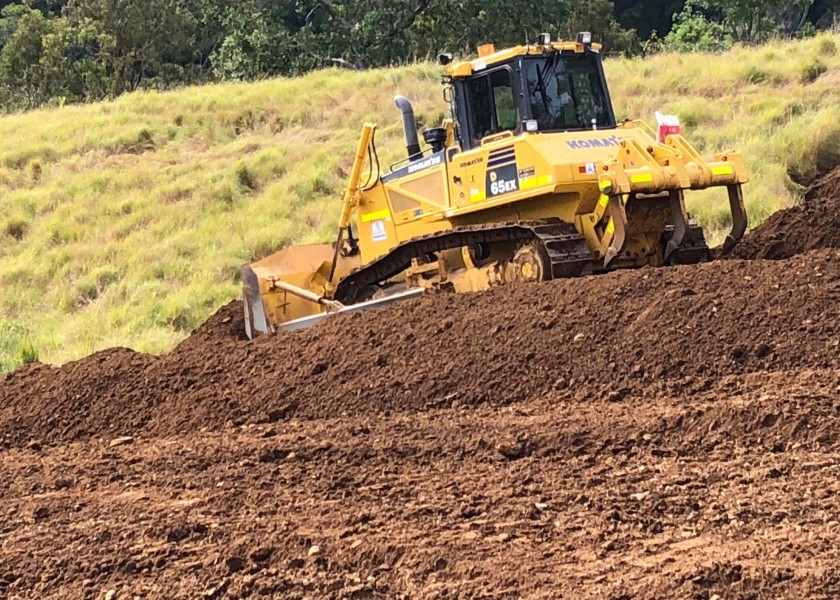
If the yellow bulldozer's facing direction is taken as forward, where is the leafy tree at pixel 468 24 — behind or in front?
in front

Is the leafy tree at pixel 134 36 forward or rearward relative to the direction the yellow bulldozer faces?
forward

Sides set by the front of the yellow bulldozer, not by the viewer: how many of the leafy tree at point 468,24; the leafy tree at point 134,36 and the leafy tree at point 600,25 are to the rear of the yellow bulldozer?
0

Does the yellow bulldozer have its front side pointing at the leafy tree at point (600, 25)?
no

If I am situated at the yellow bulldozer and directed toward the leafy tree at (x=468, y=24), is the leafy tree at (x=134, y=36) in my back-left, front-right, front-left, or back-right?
front-left

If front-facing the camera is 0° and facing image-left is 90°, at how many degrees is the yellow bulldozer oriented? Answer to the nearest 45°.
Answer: approximately 135°

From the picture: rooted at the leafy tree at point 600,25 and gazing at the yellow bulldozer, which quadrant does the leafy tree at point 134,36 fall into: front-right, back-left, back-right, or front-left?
front-right
